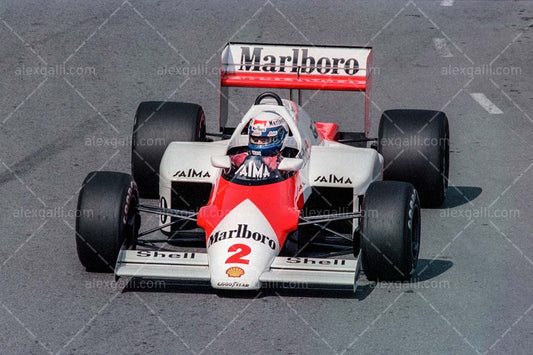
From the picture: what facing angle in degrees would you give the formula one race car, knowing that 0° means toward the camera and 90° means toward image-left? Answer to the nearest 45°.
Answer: approximately 0°
